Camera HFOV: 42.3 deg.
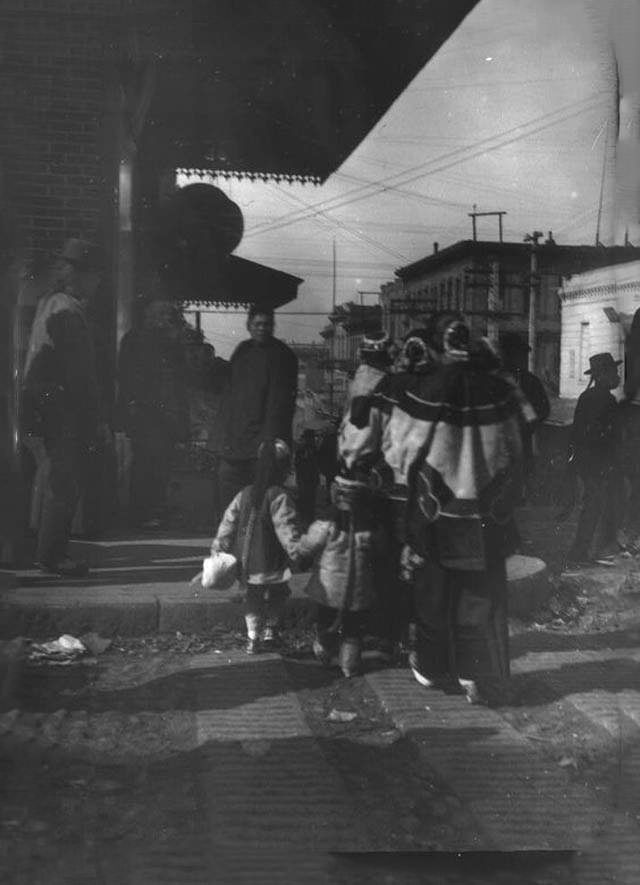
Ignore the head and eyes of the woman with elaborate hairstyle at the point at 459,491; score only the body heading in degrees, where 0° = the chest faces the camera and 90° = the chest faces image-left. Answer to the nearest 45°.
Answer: approximately 180°

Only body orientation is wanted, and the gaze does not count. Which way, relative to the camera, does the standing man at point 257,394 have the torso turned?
toward the camera

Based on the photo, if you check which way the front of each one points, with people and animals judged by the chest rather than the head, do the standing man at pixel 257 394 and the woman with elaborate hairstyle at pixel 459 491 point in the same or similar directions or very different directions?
very different directions
